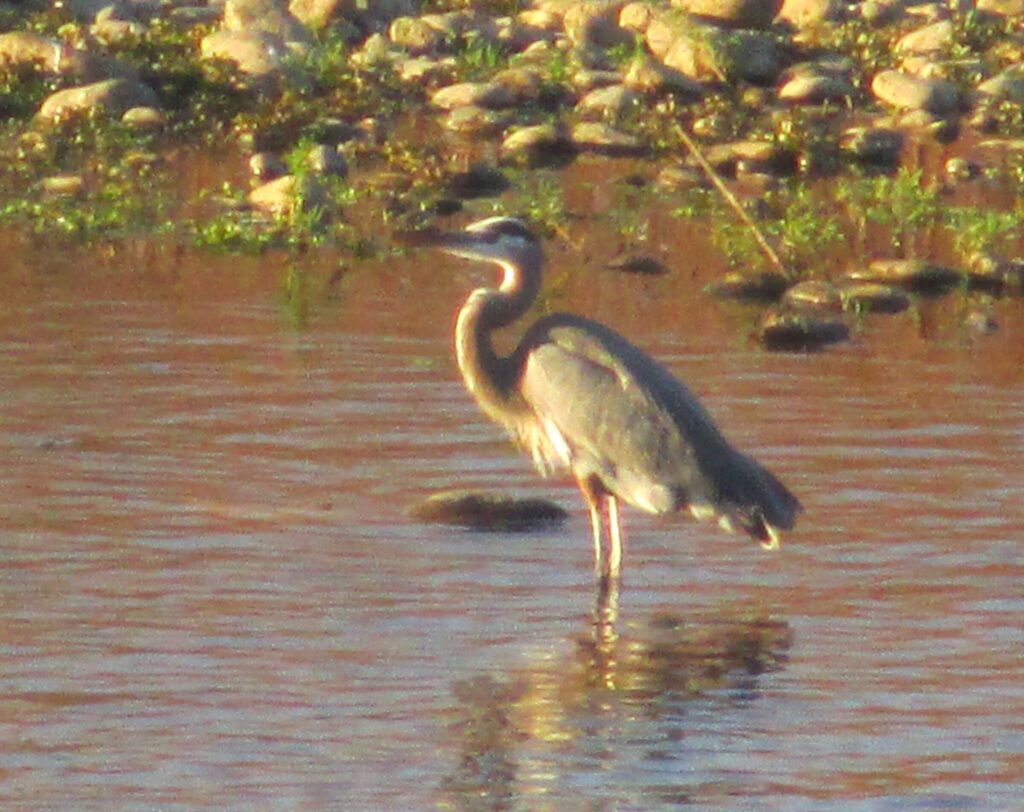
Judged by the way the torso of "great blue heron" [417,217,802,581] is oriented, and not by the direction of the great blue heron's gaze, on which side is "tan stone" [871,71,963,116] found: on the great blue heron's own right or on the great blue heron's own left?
on the great blue heron's own right

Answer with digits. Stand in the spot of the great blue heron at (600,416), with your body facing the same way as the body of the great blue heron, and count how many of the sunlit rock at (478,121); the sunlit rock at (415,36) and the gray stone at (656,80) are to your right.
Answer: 3

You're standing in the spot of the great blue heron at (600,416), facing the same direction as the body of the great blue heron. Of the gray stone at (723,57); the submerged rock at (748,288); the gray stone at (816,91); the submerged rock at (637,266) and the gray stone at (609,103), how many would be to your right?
5

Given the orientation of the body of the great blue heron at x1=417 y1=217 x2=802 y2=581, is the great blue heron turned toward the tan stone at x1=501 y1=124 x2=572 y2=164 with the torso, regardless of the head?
no

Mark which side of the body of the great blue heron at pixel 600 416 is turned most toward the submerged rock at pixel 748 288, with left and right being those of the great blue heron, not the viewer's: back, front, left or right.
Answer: right

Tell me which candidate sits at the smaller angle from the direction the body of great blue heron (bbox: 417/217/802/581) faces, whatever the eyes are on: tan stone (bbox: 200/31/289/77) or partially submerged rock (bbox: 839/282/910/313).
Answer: the tan stone

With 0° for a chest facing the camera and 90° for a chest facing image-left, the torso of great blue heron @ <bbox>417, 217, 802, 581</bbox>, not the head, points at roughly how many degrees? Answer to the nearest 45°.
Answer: approximately 90°

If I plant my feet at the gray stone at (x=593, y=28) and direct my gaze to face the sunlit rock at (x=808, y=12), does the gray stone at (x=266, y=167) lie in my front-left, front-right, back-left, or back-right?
back-right

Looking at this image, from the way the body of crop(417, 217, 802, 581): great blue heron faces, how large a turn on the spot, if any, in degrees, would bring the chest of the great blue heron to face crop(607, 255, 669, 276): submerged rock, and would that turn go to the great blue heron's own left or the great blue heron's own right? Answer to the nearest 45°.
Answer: approximately 90° to the great blue heron's own right

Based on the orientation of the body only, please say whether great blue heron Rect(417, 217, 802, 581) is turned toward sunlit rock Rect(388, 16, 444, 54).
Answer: no

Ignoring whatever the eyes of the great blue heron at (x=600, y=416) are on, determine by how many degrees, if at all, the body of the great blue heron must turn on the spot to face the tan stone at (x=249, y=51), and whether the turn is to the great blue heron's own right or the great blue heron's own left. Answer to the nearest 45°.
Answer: approximately 90° to the great blue heron's own right

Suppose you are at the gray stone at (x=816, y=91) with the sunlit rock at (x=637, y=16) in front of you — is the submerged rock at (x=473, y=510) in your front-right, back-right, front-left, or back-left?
back-left

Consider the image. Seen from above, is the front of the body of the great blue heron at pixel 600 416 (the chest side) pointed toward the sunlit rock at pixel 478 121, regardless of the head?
no

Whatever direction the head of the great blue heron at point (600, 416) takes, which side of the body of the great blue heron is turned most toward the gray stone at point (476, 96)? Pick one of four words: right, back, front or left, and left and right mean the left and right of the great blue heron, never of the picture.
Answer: right

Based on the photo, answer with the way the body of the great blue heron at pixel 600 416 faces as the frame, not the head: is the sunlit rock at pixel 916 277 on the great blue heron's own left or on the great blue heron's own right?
on the great blue heron's own right
